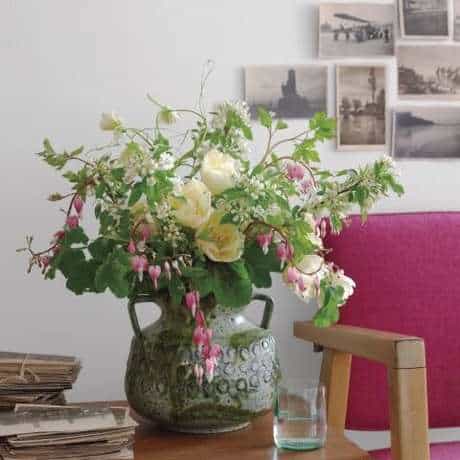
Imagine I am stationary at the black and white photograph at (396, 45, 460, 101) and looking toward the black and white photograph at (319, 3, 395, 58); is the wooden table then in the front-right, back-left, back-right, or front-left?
front-left

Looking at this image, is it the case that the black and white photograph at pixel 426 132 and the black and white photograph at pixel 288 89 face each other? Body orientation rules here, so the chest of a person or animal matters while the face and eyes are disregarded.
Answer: no

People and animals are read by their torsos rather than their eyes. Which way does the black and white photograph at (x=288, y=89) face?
toward the camera

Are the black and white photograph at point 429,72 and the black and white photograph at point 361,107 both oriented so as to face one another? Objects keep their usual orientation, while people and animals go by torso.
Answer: no

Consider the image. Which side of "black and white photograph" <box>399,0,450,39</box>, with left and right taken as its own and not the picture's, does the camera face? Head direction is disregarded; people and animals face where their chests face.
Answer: front

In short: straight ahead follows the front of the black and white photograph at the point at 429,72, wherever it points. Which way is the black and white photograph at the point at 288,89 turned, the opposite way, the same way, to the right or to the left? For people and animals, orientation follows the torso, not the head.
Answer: the same way

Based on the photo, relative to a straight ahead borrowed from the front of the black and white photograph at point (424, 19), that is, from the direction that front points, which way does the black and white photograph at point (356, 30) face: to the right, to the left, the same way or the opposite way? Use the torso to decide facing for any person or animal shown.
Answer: the same way

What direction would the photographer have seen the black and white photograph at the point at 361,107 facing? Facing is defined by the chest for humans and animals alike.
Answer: facing the viewer

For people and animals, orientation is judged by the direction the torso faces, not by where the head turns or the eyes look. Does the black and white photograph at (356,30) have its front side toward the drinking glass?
yes

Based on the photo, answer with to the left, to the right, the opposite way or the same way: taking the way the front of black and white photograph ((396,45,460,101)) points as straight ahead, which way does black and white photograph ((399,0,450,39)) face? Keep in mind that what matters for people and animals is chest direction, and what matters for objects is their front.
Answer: the same way
